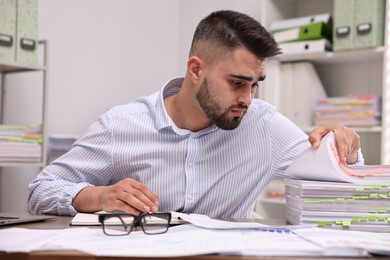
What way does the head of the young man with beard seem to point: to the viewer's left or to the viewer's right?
to the viewer's right

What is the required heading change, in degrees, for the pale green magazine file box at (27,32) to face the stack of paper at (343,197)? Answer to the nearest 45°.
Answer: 0° — it already faces it

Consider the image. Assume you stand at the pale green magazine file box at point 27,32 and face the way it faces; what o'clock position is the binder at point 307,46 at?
the binder at point 307,46 is roughly at 9 o'clock from the pale green magazine file box at point 27,32.

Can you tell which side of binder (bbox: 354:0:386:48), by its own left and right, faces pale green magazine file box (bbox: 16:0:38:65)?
right

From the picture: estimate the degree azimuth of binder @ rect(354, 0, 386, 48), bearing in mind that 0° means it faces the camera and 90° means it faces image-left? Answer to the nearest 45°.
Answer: approximately 0°

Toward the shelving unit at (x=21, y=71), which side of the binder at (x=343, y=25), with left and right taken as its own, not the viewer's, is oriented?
right

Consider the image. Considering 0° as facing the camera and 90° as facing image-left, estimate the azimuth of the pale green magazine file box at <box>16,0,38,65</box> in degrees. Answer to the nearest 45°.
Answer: approximately 0°
